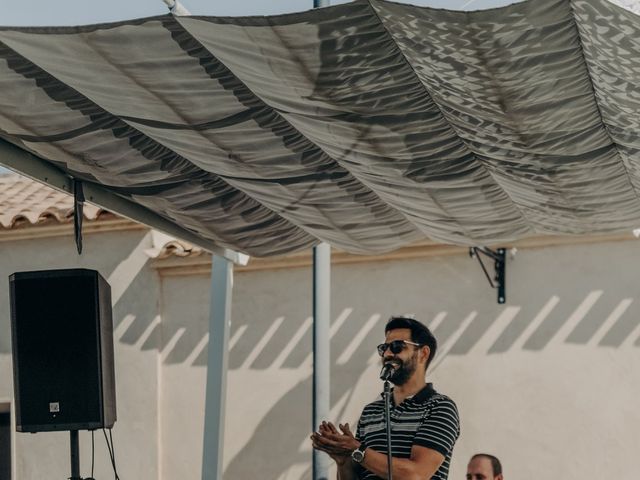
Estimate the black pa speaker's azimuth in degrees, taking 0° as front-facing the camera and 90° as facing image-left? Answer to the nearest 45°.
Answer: approximately 45°

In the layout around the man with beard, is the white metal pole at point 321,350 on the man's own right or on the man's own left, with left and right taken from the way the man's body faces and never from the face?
on the man's own right

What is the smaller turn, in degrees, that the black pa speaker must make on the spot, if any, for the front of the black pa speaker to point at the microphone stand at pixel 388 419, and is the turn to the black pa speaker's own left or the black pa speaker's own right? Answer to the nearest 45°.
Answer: approximately 90° to the black pa speaker's own left

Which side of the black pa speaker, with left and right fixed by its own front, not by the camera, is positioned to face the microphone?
left

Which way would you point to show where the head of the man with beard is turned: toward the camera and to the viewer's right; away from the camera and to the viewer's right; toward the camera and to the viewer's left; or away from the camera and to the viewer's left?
toward the camera and to the viewer's left

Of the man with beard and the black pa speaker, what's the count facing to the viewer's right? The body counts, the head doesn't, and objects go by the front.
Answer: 0

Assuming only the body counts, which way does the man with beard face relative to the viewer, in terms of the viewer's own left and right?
facing the viewer and to the left of the viewer
